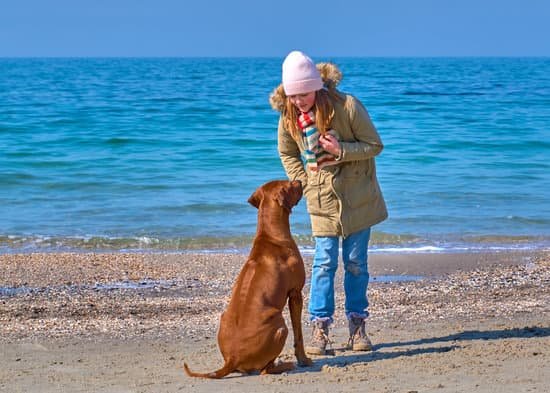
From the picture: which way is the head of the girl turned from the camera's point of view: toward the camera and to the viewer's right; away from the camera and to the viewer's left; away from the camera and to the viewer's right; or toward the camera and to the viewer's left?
toward the camera and to the viewer's left

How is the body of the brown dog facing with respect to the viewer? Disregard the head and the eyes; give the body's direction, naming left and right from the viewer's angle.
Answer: facing away from the viewer and to the right of the viewer

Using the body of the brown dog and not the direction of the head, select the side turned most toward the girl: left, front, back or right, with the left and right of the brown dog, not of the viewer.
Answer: front
